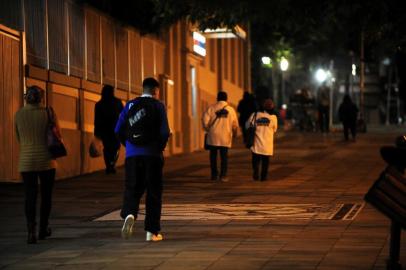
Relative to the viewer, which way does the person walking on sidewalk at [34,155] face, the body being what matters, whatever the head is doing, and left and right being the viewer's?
facing away from the viewer

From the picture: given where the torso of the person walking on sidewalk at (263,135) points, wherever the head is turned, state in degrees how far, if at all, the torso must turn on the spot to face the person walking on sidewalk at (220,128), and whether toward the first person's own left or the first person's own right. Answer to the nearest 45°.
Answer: approximately 90° to the first person's own left

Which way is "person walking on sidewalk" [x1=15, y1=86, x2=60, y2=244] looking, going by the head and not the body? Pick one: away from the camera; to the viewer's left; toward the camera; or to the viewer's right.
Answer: away from the camera

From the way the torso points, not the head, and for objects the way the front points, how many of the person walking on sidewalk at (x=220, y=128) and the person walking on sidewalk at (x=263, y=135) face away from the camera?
2

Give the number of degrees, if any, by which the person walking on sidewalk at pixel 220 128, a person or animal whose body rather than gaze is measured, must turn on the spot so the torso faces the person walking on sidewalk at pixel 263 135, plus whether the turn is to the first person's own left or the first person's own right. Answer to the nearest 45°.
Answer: approximately 90° to the first person's own right

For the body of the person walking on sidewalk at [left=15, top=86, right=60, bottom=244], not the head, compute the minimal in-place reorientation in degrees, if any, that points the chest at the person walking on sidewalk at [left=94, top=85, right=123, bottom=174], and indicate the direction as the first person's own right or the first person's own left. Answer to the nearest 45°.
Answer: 0° — they already face them

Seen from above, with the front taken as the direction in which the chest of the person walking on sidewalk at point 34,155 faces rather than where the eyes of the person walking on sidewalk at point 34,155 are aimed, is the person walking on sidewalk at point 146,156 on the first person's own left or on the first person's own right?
on the first person's own right

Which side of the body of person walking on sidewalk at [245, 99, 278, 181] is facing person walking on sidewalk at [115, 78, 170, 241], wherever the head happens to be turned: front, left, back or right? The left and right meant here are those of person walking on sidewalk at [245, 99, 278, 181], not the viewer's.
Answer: back

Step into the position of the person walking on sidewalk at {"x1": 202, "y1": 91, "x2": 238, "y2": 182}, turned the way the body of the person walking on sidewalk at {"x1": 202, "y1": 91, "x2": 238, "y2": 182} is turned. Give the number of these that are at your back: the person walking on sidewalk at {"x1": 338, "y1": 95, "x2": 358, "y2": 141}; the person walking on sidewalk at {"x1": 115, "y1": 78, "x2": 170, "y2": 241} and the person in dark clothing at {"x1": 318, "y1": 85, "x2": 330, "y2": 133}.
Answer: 1

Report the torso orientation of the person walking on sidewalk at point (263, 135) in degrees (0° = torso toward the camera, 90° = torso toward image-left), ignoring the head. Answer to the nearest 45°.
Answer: approximately 180°

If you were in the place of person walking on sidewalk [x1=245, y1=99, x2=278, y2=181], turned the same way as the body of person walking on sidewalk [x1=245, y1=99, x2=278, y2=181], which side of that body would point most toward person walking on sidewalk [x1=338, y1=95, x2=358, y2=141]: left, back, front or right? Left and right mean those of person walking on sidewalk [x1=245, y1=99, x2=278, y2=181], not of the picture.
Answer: front

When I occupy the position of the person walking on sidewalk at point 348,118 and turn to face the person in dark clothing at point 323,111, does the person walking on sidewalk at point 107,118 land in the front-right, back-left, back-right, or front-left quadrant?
back-left

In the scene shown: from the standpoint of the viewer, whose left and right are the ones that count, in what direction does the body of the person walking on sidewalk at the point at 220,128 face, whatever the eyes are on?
facing away from the viewer
